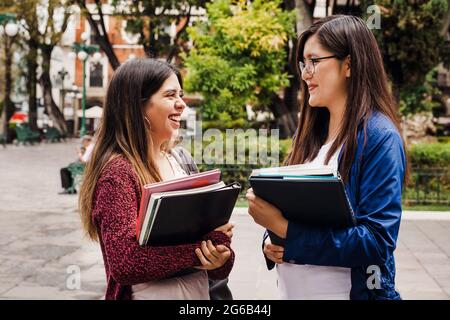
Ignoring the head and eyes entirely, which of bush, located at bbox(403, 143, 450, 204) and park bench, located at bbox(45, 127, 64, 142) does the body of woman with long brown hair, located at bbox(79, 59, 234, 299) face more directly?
the bush

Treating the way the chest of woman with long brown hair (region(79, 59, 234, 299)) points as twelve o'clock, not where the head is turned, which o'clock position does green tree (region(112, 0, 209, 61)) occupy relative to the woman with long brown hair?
The green tree is roughly at 9 o'clock from the woman with long brown hair.

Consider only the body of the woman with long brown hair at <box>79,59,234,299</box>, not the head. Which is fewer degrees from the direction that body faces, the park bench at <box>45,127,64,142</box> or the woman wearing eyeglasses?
the woman wearing eyeglasses

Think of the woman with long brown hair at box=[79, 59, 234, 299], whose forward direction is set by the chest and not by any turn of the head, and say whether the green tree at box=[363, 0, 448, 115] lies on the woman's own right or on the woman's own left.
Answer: on the woman's own left

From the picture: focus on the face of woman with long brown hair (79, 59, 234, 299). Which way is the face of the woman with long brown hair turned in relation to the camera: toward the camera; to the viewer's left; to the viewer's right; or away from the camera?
to the viewer's right

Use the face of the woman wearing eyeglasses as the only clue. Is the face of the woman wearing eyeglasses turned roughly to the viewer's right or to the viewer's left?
to the viewer's left

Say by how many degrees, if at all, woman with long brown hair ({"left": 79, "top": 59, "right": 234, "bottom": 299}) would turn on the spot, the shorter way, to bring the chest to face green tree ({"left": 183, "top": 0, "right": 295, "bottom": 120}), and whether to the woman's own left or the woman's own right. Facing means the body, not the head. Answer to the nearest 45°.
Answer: approximately 90° to the woman's own left

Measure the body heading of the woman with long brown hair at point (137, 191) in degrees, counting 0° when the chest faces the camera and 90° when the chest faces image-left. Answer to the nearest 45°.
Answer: approximately 270°

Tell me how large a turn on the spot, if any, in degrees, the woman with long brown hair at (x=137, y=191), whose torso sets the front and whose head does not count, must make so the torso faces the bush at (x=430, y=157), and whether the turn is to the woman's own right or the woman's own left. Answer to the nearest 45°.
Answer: approximately 45° to the woman's own left
